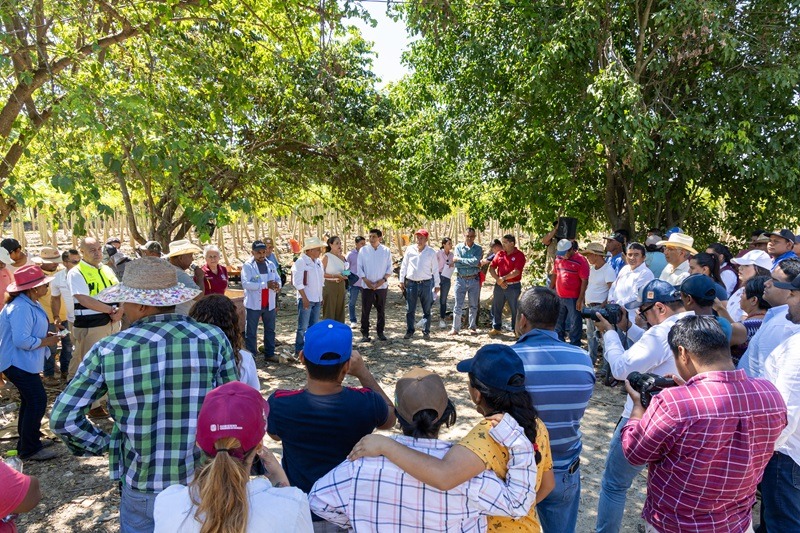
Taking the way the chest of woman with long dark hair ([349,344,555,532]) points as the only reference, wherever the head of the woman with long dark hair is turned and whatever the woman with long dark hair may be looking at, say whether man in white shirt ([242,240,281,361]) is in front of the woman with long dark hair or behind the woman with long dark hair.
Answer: in front

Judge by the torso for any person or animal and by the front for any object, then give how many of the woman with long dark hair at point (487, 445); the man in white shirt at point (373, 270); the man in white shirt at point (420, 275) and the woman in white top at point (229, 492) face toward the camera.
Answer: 2

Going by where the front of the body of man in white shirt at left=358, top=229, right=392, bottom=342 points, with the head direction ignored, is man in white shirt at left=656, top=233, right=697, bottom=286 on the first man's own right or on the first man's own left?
on the first man's own left

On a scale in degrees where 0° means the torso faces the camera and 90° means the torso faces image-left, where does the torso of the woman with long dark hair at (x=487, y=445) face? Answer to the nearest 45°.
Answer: approximately 135°

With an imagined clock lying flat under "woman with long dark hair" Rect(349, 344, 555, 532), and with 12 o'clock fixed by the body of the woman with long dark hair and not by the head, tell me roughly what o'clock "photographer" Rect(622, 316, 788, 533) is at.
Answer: The photographer is roughly at 4 o'clock from the woman with long dark hair.

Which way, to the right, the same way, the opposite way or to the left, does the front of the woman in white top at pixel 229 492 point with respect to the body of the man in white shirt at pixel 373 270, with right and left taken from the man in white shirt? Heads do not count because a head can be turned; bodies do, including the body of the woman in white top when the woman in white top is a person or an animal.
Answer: the opposite way

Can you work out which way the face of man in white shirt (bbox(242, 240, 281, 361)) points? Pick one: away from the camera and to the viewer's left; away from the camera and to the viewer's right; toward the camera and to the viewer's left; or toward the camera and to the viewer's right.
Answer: toward the camera and to the viewer's right

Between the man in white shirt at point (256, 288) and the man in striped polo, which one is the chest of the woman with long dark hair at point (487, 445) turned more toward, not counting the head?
the man in white shirt

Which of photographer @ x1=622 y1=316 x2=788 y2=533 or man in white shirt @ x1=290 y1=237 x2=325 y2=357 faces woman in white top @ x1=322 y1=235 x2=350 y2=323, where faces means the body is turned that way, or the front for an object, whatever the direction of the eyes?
the photographer

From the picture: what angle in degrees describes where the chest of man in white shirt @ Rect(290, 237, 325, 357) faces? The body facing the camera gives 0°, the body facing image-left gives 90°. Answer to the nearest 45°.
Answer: approximately 315°

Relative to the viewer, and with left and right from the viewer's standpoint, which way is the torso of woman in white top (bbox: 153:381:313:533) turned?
facing away from the viewer

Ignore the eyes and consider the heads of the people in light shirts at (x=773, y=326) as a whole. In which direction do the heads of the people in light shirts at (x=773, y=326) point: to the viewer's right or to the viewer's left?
to the viewer's left

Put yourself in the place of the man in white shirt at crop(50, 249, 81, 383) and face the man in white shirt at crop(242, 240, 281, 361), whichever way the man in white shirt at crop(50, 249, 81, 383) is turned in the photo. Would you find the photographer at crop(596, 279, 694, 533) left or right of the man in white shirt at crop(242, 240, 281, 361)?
right

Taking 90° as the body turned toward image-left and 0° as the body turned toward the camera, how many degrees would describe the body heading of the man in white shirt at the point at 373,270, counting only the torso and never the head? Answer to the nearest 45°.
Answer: approximately 0°

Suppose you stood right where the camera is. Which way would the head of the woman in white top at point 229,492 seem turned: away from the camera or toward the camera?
away from the camera

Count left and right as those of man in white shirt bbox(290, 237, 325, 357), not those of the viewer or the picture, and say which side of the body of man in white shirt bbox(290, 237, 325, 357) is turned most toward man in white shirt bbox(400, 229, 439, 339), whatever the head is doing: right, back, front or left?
left

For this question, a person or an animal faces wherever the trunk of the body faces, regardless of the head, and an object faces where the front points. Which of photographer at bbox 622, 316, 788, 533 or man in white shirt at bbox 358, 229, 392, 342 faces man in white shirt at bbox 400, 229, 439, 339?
the photographer
